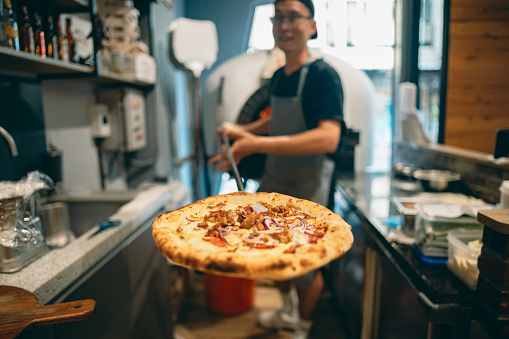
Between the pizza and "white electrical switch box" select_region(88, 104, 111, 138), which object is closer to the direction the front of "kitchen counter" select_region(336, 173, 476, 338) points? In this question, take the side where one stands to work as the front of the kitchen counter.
the white electrical switch box

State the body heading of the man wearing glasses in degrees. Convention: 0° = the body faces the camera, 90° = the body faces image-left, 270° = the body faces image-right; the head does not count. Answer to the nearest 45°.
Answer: approximately 45°

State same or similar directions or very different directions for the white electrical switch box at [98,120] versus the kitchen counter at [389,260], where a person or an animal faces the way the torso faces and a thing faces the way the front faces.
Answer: very different directions

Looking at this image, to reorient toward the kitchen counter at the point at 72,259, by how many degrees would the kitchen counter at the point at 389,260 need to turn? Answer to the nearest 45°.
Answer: approximately 45° to its left

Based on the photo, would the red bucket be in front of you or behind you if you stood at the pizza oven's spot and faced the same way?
in front

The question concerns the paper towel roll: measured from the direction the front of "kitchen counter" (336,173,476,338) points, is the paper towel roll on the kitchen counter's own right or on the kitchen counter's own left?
on the kitchen counter's own right

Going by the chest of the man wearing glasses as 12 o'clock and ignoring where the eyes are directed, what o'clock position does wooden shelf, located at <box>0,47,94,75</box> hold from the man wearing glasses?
The wooden shelf is roughly at 2 o'clock from the man wearing glasses.

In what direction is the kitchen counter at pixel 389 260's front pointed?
to the viewer's left

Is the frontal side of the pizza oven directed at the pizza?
yes
